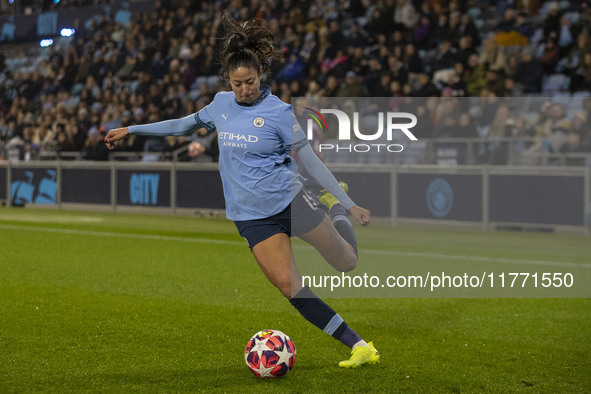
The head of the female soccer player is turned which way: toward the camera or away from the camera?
toward the camera

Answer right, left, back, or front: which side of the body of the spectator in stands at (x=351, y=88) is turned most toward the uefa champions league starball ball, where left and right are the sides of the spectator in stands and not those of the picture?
front

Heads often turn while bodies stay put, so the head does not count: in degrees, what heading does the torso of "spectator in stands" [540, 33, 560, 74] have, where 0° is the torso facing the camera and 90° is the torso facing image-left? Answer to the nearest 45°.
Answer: approximately 45°

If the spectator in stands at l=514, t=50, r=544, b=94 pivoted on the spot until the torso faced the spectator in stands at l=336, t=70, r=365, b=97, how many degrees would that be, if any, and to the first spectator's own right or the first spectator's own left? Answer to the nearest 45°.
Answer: approximately 45° to the first spectator's own right

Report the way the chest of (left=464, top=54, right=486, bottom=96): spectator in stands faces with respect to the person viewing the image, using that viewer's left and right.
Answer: facing the viewer and to the left of the viewer

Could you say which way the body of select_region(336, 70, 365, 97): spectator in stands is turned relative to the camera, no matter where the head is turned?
toward the camera

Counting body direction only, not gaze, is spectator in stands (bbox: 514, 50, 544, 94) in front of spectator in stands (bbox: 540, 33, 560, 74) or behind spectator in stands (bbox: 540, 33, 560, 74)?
in front

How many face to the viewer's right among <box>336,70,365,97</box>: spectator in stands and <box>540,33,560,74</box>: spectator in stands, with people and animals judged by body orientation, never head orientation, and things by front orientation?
0

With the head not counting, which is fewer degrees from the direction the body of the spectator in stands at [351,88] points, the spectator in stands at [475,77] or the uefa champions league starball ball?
the uefa champions league starball ball

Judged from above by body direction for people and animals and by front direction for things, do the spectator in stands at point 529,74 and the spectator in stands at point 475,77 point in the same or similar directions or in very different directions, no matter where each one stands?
same or similar directions

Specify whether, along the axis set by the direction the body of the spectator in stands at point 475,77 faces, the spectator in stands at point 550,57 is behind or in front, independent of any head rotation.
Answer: behind
